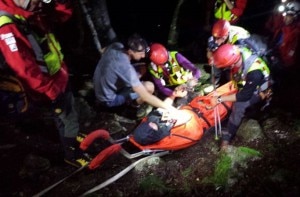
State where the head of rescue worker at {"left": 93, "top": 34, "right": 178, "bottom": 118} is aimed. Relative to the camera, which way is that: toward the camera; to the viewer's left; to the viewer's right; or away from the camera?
to the viewer's right

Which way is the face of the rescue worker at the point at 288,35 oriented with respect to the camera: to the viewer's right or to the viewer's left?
to the viewer's left

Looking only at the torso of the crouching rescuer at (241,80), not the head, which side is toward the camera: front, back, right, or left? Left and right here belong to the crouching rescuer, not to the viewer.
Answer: left

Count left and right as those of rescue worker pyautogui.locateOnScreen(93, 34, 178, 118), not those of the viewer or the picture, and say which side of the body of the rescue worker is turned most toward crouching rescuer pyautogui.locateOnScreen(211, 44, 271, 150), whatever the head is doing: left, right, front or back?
front

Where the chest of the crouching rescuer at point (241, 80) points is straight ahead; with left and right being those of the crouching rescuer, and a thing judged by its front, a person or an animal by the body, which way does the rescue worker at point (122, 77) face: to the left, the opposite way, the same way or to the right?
the opposite way

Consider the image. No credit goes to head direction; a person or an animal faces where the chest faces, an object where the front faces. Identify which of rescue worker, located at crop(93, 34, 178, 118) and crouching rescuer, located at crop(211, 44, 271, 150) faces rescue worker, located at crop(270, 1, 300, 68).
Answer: rescue worker, located at crop(93, 34, 178, 118)

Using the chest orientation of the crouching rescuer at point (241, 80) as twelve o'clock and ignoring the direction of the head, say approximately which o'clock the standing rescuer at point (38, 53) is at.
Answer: The standing rescuer is roughly at 11 o'clock from the crouching rescuer.

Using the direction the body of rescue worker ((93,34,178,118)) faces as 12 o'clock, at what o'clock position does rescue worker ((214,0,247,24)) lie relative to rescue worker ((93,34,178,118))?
rescue worker ((214,0,247,24)) is roughly at 11 o'clock from rescue worker ((93,34,178,118)).

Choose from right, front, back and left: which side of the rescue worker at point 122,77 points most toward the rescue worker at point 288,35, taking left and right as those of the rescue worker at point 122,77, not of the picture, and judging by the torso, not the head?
front

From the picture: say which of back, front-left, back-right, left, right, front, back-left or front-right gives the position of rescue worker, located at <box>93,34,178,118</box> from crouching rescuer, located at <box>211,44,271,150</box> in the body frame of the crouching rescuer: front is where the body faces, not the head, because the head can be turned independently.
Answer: front

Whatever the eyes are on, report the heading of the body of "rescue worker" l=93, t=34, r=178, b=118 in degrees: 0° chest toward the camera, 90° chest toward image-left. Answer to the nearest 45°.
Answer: approximately 270°

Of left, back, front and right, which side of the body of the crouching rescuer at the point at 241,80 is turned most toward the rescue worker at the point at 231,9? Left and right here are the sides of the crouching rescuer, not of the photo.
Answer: right

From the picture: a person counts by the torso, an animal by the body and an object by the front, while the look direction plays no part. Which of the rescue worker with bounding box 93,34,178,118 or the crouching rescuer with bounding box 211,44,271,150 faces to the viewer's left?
the crouching rescuer
